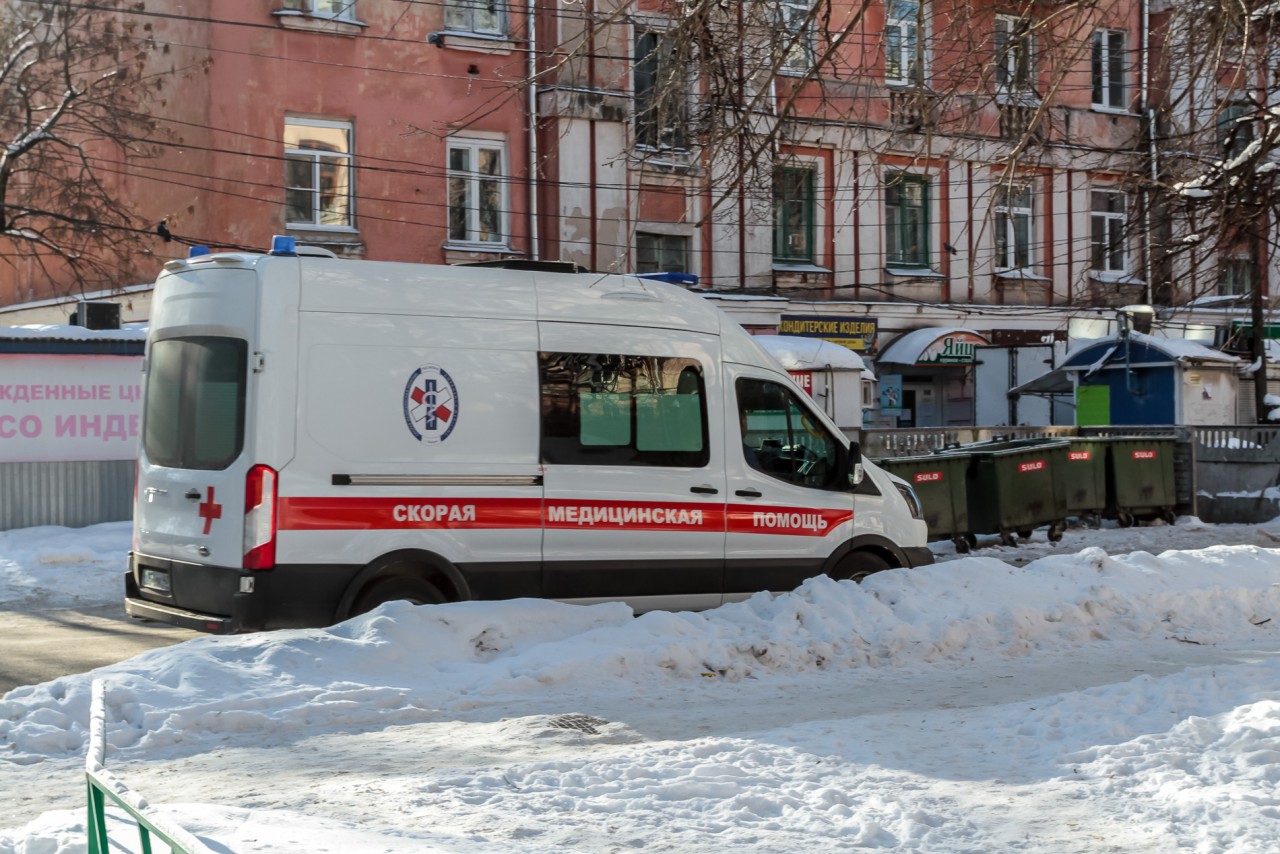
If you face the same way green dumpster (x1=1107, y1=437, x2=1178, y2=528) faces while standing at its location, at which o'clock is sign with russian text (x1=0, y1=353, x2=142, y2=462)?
The sign with russian text is roughly at 2 o'clock from the green dumpster.

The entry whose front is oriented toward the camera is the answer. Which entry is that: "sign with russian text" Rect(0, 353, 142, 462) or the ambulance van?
the sign with russian text

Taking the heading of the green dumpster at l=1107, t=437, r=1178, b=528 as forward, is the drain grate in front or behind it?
in front

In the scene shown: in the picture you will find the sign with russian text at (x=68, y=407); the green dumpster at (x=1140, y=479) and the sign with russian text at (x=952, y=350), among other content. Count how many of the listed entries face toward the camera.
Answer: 3

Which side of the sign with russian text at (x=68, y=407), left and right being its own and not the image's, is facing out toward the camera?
front

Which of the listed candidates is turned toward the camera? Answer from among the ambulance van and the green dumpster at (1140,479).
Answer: the green dumpster

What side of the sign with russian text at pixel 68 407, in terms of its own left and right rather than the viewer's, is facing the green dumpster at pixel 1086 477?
left

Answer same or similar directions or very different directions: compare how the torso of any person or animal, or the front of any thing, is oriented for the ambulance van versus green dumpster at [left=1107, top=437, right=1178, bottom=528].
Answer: very different directions

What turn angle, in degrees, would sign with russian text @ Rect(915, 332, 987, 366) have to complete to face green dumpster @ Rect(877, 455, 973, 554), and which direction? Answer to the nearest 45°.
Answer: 0° — it already faces it

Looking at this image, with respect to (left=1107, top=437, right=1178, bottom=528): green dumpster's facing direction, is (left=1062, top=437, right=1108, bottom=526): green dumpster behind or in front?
in front

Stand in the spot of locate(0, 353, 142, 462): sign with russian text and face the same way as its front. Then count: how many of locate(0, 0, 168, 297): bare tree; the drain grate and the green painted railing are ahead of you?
2

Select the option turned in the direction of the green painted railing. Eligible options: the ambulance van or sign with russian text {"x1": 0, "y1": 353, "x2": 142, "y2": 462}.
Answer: the sign with russian text

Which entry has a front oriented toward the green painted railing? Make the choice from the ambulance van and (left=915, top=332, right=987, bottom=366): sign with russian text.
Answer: the sign with russian text

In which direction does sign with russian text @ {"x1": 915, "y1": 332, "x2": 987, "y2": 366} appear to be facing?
toward the camera

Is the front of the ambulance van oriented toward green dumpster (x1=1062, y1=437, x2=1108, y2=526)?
yes

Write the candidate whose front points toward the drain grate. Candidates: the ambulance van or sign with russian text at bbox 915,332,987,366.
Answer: the sign with russian text

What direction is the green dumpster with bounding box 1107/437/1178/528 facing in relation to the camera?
toward the camera

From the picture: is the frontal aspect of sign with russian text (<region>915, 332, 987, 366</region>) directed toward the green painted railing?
yes

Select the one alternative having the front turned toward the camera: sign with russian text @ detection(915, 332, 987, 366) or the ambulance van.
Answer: the sign with russian text

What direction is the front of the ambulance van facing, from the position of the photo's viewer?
facing away from the viewer and to the right of the viewer

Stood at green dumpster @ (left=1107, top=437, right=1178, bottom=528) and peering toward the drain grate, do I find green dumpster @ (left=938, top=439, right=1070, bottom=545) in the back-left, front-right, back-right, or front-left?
front-right
